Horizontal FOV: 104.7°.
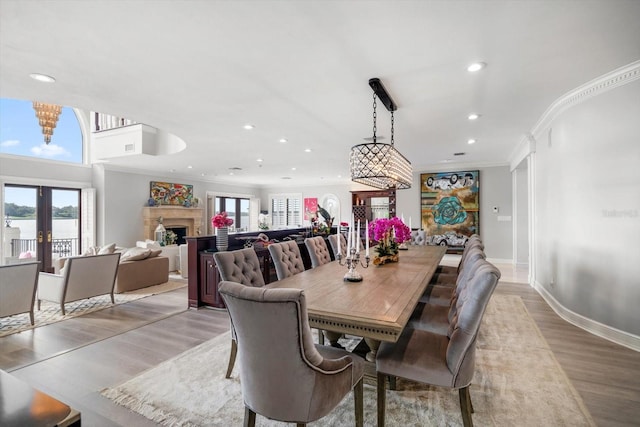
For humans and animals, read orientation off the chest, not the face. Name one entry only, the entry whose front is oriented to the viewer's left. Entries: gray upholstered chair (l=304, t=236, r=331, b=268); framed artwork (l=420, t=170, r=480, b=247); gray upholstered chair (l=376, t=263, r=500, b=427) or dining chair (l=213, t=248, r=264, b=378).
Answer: gray upholstered chair (l=376, t=263, r=500, b=427)

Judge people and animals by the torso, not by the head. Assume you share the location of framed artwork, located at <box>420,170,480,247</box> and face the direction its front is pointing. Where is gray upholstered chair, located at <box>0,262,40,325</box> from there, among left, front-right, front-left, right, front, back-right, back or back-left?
front-right

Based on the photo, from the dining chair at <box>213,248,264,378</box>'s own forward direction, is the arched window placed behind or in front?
behind

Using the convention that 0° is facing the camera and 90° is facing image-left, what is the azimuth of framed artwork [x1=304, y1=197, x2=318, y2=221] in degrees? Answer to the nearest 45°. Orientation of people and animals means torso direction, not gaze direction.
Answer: approximately 0°

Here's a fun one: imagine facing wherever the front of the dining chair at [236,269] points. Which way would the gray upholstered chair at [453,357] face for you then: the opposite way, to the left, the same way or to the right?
the opposite way

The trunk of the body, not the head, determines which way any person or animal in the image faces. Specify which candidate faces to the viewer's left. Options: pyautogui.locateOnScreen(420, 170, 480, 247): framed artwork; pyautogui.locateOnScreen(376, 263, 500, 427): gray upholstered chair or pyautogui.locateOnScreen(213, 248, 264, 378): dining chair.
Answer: the gray upholstered chair

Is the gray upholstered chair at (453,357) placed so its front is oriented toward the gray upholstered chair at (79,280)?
yes

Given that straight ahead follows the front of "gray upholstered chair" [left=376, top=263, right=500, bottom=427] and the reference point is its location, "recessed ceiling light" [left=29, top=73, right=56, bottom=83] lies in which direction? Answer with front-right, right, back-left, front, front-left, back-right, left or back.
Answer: front

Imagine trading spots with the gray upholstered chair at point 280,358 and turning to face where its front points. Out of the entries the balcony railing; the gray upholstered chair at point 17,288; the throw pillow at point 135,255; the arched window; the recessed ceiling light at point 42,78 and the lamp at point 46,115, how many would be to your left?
6

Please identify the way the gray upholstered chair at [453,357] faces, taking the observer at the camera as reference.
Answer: facing to the left of the viewer

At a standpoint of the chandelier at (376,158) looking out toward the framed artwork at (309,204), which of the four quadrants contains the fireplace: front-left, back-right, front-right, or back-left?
front-left

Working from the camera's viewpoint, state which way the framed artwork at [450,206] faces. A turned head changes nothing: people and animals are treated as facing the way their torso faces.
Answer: facing the viewer

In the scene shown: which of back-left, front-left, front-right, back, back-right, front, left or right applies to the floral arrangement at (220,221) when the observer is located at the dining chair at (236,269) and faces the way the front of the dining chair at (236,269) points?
back-left

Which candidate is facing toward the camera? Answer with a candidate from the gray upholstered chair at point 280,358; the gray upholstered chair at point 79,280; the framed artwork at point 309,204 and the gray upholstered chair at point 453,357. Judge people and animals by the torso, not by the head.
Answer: the framed artwork

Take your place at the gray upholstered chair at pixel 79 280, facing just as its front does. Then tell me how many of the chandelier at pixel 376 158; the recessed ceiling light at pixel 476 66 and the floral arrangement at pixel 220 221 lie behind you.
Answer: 3
